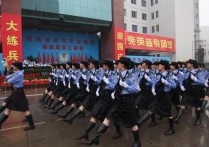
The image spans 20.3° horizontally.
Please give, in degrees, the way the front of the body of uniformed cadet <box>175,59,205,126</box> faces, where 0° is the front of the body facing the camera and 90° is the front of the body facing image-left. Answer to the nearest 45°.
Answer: approximately 45°

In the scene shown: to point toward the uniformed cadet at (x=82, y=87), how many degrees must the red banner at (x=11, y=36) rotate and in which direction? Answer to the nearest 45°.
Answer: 0° — it already faces them

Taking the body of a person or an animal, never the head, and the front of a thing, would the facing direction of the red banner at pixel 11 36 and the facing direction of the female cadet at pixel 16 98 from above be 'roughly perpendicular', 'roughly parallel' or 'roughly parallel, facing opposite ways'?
roughly perpendicular

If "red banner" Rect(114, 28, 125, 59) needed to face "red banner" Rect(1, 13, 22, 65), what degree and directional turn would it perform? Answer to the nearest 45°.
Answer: approximately 45° to its right

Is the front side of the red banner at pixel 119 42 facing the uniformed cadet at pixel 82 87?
yes

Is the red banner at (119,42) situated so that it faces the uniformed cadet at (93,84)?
yes

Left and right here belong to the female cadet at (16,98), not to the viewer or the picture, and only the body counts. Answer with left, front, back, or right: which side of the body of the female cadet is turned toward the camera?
left

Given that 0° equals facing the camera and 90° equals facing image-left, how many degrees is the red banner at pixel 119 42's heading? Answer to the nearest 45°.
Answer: approximately 0°

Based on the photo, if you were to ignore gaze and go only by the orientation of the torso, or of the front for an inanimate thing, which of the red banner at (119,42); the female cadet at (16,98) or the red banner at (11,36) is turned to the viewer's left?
the female cadet

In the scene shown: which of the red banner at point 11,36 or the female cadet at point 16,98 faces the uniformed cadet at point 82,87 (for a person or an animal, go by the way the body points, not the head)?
the red banner

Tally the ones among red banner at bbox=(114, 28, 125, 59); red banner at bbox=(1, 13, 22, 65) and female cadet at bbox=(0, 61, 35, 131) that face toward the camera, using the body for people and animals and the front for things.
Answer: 2
